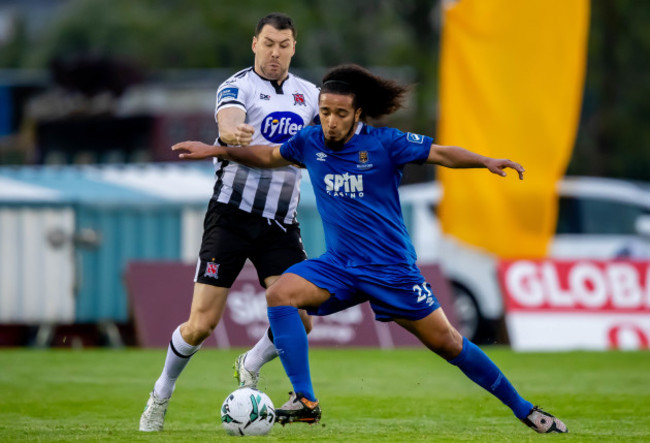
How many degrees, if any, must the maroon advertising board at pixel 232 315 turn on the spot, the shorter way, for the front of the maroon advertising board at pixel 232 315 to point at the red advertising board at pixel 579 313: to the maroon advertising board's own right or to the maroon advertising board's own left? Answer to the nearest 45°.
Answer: approximately 90° to the maroon advertising board's own left

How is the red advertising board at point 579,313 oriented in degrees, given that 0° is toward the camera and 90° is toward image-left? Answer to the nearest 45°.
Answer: approximately 0°

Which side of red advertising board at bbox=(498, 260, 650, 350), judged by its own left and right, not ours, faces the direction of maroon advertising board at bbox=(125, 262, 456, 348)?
right

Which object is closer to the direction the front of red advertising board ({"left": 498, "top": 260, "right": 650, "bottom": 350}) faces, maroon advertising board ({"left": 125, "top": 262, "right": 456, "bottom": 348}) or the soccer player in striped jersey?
the soccer player in striped jersey

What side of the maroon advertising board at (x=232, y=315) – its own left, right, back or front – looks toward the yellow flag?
left

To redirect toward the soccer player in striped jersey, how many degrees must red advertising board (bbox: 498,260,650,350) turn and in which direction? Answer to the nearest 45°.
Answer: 0° — it already faces them

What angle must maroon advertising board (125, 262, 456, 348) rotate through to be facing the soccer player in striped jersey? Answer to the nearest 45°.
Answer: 0° — it already faces them
